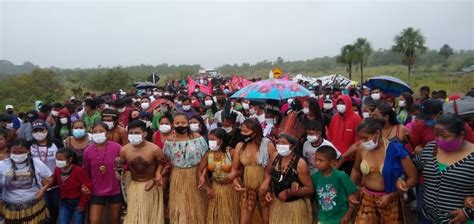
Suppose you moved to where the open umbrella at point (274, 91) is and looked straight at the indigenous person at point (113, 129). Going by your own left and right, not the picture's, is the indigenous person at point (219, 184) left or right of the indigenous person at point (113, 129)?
left

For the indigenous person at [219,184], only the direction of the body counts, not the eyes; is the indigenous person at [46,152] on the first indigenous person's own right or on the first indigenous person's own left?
on the first indigenous person's own right

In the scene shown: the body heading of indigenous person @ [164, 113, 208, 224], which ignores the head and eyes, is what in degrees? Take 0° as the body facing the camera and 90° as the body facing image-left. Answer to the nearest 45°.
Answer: approximately 0°

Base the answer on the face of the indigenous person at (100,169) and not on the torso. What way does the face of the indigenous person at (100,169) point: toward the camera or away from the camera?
toward the camera

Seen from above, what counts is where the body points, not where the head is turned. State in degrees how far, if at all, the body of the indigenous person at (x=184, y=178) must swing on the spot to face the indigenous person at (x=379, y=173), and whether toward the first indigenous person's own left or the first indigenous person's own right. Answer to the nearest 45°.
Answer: approximately 45° to the first indigenous person's own left

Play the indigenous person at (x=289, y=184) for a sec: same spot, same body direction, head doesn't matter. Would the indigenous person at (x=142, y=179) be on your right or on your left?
on your right

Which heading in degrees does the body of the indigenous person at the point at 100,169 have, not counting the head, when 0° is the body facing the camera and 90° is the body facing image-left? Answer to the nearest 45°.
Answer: approximately 0°

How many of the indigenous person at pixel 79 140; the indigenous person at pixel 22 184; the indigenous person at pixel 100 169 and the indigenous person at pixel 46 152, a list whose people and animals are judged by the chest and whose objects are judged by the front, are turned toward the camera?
4

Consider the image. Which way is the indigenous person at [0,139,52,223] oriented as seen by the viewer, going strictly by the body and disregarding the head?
toward the camera

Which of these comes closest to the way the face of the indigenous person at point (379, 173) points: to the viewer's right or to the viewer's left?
to the viewer's left

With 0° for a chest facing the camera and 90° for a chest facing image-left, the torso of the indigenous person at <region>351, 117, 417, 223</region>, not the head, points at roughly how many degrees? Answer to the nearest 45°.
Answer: approximately 45°

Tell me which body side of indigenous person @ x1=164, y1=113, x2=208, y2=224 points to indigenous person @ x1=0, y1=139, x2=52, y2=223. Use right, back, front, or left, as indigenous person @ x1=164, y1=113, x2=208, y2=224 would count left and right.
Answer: right

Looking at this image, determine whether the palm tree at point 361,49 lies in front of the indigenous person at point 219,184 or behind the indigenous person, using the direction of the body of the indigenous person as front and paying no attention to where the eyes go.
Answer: behind

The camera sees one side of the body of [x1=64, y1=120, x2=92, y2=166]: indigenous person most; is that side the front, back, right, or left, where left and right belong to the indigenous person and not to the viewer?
front

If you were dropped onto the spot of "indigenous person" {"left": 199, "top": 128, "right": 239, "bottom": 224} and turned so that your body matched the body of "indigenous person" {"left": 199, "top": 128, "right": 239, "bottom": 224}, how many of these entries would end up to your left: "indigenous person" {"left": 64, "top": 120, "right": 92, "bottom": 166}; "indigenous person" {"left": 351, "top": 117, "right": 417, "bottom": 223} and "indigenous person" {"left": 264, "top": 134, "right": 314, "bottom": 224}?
2

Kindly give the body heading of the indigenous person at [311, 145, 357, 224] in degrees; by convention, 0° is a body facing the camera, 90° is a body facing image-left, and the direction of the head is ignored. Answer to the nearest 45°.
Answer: approximately 45°
